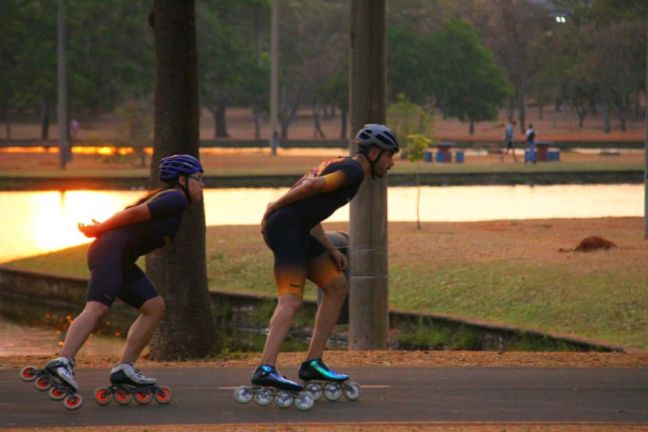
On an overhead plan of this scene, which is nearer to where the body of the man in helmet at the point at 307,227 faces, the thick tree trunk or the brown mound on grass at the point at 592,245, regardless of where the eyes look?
the brown mound on grass

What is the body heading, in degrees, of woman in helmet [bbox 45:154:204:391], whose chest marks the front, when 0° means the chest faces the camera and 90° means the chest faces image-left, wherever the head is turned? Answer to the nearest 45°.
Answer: approximately 270°

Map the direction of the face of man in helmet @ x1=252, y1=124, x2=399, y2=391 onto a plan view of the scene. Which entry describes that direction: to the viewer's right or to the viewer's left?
to the viewer's right

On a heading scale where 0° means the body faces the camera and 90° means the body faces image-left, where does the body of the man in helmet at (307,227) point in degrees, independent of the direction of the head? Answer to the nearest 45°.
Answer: approximately 270°

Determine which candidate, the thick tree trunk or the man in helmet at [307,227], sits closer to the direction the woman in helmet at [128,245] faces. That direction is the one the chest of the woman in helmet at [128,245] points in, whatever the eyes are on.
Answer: the man in helmet

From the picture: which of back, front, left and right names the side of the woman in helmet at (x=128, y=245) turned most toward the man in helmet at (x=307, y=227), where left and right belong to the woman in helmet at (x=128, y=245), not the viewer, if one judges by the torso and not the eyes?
front

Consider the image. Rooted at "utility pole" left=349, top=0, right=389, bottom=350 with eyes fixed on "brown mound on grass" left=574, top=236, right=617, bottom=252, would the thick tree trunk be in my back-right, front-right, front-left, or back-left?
back-left

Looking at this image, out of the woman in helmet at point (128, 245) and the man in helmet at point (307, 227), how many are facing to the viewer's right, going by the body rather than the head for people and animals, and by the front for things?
2

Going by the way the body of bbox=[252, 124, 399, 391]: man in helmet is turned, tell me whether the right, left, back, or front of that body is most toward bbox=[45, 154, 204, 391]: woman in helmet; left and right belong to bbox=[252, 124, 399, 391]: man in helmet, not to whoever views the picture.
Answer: back
